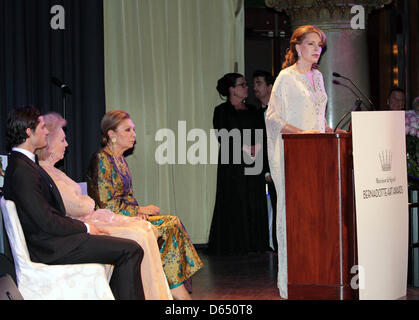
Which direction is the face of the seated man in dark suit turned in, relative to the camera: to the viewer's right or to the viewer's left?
to the viewer's right

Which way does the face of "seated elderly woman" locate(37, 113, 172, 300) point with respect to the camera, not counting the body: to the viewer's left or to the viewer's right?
to the viewer's right

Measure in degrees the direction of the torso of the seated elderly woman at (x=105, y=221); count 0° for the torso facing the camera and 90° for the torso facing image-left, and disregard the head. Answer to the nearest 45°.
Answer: approximately 270°

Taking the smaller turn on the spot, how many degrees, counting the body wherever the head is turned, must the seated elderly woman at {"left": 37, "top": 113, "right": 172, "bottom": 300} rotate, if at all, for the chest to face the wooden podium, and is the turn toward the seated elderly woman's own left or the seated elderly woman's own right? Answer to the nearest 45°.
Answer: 0° — they already face it

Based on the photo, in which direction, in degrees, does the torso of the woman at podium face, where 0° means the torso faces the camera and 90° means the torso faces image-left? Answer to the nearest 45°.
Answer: approximately 315°

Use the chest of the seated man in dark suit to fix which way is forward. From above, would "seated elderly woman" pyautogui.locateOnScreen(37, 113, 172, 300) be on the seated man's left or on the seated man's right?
on the seated man's left

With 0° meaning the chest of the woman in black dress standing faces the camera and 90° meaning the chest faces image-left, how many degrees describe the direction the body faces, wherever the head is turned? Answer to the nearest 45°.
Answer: approximately 315°

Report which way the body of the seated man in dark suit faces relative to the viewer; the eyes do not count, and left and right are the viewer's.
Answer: facing to the right of the viewer

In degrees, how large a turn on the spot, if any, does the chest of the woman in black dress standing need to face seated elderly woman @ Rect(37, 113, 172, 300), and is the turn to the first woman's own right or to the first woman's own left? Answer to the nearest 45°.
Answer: approximately 45° to the first woman's own right

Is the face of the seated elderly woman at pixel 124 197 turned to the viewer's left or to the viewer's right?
to the viewer's right
